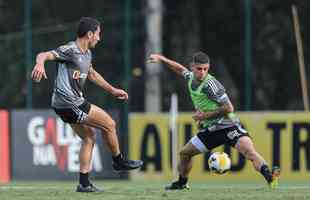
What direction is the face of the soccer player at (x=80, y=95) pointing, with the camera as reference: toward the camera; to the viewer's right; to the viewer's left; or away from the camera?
to the viewer's right

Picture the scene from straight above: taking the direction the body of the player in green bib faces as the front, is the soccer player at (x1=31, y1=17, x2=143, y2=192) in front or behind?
in front

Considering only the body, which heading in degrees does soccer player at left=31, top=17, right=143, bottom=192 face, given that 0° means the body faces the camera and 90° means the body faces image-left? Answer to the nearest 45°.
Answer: approximately 315°

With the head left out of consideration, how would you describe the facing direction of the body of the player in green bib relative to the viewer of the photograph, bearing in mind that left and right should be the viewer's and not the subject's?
facing the viewer and to the left of the viewer

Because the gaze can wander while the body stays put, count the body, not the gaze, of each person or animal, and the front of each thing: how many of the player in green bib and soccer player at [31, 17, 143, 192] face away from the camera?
0

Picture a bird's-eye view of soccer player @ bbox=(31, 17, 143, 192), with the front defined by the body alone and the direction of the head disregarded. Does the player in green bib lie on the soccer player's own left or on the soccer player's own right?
on the soccer player's own left
